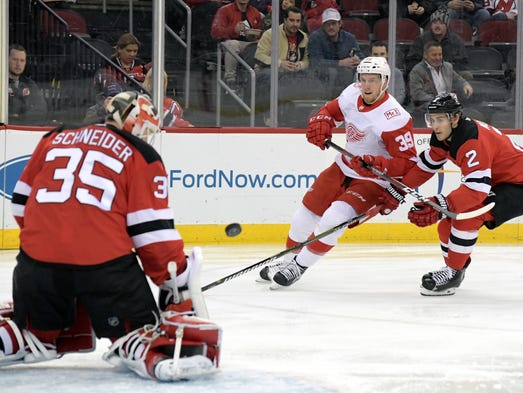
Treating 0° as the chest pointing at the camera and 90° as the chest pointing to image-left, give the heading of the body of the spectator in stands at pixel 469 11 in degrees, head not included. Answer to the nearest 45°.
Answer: approximately 0°

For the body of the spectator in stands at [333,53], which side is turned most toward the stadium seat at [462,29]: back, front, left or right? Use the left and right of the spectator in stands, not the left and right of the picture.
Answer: left

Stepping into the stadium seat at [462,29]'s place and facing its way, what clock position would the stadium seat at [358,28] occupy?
the stadium seat at [358,28] is roughly at 2 o'clock from the stadium seat at [462,29].

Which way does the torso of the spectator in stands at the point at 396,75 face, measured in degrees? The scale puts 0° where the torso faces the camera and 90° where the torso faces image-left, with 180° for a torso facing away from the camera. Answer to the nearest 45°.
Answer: approximately 0°

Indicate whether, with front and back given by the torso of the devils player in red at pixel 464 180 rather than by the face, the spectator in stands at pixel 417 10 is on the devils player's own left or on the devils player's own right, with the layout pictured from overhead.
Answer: on the devils player's own right

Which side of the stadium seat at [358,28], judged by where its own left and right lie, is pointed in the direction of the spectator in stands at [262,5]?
right

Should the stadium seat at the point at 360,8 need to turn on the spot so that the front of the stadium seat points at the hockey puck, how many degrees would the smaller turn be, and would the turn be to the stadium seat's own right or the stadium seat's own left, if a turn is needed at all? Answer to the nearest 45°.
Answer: approximately 45° to the stadium seat's own right

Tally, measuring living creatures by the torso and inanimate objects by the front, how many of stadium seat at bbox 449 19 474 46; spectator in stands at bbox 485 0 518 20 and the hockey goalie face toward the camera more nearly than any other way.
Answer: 2
